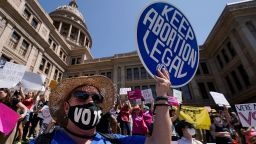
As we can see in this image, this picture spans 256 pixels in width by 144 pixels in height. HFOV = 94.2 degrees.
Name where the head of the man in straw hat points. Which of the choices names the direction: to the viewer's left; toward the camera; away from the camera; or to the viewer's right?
toward the camera

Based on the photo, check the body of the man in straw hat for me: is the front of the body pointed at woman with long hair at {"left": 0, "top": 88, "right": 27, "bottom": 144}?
no

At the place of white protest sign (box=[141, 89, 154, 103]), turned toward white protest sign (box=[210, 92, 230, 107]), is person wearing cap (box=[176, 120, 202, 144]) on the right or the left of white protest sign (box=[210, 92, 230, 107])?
right

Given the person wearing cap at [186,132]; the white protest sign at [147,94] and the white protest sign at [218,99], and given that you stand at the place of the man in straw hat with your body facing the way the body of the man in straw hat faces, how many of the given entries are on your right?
0

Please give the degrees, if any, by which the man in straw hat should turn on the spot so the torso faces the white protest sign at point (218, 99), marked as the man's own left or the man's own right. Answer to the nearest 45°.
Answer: approximately 90° to the man's own left

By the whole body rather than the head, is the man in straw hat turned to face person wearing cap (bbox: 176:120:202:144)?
no

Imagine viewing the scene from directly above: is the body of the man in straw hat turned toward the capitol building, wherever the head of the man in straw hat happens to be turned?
no

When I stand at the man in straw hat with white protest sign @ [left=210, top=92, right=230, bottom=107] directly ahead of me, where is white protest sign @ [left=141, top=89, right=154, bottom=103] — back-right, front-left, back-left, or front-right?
front-left

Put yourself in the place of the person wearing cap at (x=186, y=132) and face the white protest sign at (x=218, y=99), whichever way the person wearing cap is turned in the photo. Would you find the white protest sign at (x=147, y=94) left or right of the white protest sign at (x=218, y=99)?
left

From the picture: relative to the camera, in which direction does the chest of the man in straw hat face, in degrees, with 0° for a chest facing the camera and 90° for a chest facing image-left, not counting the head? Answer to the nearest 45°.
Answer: approximately 315°

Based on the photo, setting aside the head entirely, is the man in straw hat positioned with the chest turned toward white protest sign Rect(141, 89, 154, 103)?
no

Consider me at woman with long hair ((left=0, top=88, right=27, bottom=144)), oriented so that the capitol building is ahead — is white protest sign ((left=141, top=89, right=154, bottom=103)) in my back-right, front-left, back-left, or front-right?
front-right
